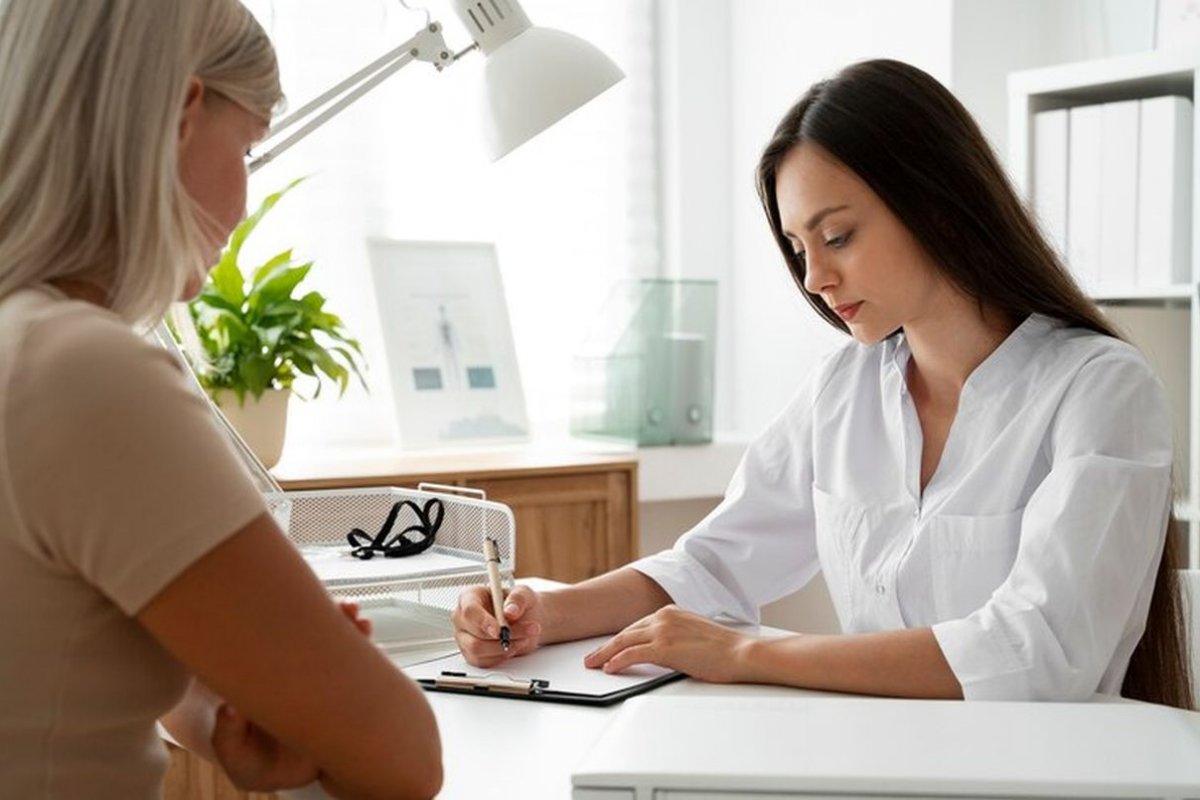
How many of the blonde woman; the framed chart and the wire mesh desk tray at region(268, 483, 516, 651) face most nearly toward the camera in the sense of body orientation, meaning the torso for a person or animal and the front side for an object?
2

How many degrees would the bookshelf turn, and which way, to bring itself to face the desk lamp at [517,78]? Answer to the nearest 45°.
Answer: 0° — it already faces it

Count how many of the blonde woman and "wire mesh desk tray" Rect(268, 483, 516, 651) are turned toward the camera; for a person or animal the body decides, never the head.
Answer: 1

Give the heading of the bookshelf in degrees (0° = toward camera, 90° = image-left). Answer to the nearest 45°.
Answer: approximately 45°

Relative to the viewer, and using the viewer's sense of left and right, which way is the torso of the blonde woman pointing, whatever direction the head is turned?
facing away from the viewer and to the right of the viewer

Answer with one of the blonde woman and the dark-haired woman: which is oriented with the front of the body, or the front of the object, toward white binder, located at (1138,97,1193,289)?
the blonde woman

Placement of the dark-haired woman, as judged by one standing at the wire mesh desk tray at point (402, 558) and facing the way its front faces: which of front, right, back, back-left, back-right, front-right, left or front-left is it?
left

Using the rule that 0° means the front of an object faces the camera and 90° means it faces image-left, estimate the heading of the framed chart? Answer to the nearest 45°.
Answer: approximately 0°

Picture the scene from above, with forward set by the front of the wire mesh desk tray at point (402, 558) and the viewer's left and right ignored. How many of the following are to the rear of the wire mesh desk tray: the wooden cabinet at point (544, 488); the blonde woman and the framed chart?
2

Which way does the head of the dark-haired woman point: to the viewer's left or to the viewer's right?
to the viewer's left

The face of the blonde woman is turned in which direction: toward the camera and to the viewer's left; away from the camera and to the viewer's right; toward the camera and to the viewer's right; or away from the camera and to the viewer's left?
away from the camera and to the viewer's right

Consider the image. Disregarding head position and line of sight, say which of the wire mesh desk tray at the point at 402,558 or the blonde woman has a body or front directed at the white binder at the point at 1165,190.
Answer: the blonde woman

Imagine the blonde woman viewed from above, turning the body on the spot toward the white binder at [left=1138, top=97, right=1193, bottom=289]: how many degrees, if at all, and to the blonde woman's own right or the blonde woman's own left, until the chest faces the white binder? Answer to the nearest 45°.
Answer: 0° — they already face it

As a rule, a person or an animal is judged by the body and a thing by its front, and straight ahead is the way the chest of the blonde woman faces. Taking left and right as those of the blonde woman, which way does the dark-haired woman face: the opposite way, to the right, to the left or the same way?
the opposite way

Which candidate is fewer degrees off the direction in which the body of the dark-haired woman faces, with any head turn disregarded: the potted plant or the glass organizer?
the potted plant

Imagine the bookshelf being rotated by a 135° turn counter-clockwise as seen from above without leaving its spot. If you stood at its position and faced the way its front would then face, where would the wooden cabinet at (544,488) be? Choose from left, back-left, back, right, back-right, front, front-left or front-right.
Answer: back
